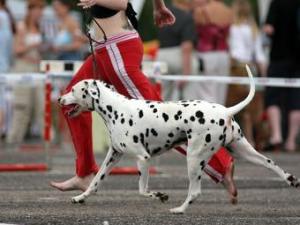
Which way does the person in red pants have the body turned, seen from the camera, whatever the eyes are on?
to the viewer's left

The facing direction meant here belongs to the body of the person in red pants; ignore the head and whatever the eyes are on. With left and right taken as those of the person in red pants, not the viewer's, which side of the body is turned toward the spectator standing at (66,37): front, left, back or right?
right

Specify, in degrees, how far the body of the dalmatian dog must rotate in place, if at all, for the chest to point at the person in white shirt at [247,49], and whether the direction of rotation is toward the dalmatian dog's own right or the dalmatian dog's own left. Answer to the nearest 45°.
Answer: approximately 90° to the dalmatian dog's own right

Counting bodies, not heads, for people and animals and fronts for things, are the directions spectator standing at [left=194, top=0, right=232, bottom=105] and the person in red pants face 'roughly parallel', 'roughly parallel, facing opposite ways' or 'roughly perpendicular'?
roughly perpendicular

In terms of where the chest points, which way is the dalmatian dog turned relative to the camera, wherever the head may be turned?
to the viewer's left
